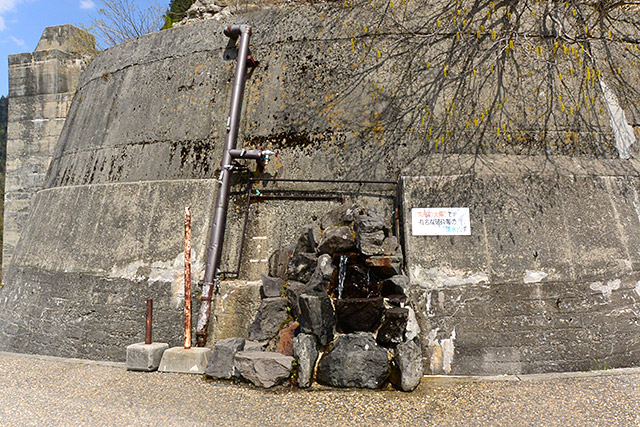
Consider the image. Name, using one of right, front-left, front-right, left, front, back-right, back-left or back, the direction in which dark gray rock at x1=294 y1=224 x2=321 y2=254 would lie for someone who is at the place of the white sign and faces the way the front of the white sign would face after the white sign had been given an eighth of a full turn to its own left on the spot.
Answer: back-right

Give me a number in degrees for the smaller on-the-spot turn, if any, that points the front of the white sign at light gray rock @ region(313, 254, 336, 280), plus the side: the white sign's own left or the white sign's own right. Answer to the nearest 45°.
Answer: approximately 90° to the white sign's own right

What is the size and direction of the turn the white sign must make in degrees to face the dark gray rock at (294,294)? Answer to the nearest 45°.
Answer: approximately 90° to its right

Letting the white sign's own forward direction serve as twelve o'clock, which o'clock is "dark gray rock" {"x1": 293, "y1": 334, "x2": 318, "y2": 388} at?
The dark gray rock is roughly at 2 o'clock from the white sign.

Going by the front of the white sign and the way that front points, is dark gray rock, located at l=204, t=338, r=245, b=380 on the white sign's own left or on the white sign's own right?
on the white sign's own right

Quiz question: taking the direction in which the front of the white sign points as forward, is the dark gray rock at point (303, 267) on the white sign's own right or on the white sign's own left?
on the white sign's own right

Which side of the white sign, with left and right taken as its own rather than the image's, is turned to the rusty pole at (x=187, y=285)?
right

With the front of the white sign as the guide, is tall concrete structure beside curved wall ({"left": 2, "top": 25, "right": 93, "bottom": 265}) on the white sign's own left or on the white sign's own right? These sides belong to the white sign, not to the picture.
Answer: on the white sign's own right

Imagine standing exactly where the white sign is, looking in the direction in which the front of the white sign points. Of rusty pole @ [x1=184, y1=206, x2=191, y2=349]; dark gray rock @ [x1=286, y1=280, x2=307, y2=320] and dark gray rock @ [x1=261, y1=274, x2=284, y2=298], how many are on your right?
3

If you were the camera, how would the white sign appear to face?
facing the viewer

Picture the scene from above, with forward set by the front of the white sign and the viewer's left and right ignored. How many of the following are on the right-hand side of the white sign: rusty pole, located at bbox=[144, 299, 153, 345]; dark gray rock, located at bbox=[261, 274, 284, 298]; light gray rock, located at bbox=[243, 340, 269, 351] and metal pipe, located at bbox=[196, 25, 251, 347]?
4
